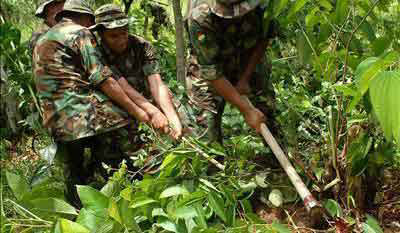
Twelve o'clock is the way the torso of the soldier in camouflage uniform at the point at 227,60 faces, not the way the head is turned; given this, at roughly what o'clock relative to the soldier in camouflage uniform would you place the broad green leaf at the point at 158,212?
The broad green leaf is roughly at 2 o'clock from the soldier in camouflage uniform.

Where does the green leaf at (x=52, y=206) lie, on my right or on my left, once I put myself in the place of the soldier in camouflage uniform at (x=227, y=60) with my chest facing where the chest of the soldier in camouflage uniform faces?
on my right

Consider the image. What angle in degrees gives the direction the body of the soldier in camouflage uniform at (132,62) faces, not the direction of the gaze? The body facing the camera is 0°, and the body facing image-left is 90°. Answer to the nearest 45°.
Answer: approximately 315°

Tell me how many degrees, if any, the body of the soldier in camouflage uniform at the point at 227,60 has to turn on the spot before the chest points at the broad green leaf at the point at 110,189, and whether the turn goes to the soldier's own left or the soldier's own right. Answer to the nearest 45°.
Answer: approximately 90° to the soldier's own right

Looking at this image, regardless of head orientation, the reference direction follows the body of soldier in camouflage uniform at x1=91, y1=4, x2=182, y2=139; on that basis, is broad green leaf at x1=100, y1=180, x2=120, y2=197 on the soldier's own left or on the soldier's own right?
on the soldier's own right
